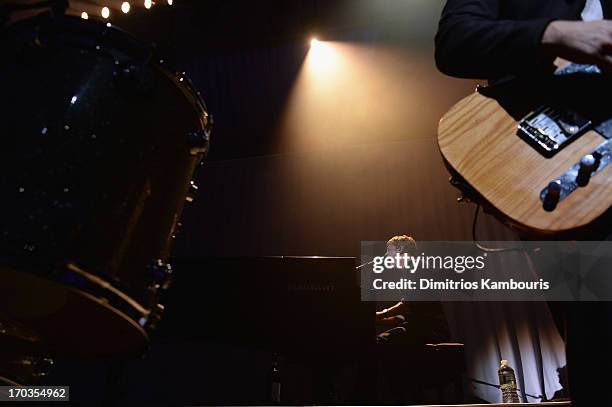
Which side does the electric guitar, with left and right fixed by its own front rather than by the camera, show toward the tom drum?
right

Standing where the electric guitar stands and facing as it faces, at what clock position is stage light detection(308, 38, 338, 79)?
The stage light is roughly at 5 o'clock from the electric guitar.

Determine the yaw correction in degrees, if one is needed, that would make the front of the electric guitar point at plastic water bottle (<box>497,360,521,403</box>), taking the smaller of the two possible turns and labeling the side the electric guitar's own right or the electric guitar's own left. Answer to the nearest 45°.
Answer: approximately 180°

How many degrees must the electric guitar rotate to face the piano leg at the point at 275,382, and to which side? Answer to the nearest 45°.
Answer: approximately 135° to its right

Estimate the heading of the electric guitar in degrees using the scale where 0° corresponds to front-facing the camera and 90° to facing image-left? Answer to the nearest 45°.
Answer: approximately 0°
